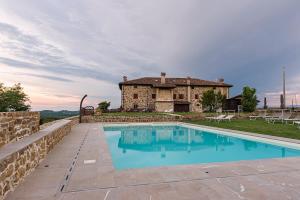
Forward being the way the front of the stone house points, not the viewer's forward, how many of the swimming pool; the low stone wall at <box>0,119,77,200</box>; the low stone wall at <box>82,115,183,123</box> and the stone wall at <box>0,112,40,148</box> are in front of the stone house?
4

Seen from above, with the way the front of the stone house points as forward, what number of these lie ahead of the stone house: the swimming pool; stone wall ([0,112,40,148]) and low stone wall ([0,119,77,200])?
3

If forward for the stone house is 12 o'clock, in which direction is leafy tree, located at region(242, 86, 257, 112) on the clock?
The leafy tree is roughly at 10 o'clock from the stone house.

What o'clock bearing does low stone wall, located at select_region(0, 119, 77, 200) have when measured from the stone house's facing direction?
The low stone wall is roughly at 12 o'clock from the stone house.

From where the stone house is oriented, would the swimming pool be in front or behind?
in front

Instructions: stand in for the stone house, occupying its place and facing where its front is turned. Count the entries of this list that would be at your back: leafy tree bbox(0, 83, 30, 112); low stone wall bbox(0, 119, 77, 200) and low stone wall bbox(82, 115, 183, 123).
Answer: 0

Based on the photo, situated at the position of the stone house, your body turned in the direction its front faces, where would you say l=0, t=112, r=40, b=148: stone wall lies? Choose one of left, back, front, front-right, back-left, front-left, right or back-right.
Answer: front

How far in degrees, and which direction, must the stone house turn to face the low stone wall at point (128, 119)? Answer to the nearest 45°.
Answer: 0° — it already faces it

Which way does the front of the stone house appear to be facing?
toward the camera

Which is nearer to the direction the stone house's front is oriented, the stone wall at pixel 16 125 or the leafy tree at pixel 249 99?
the stone wall

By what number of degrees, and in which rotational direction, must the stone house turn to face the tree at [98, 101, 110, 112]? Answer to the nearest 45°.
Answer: approximately 90° to its right

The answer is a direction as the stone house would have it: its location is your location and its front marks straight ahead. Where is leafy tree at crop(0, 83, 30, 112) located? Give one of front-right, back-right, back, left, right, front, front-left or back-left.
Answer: front-right
